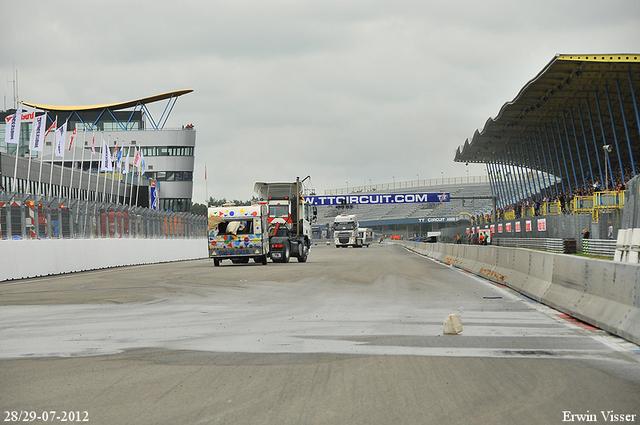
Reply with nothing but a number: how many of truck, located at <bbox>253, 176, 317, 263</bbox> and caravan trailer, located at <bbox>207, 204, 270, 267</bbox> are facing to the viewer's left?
0
